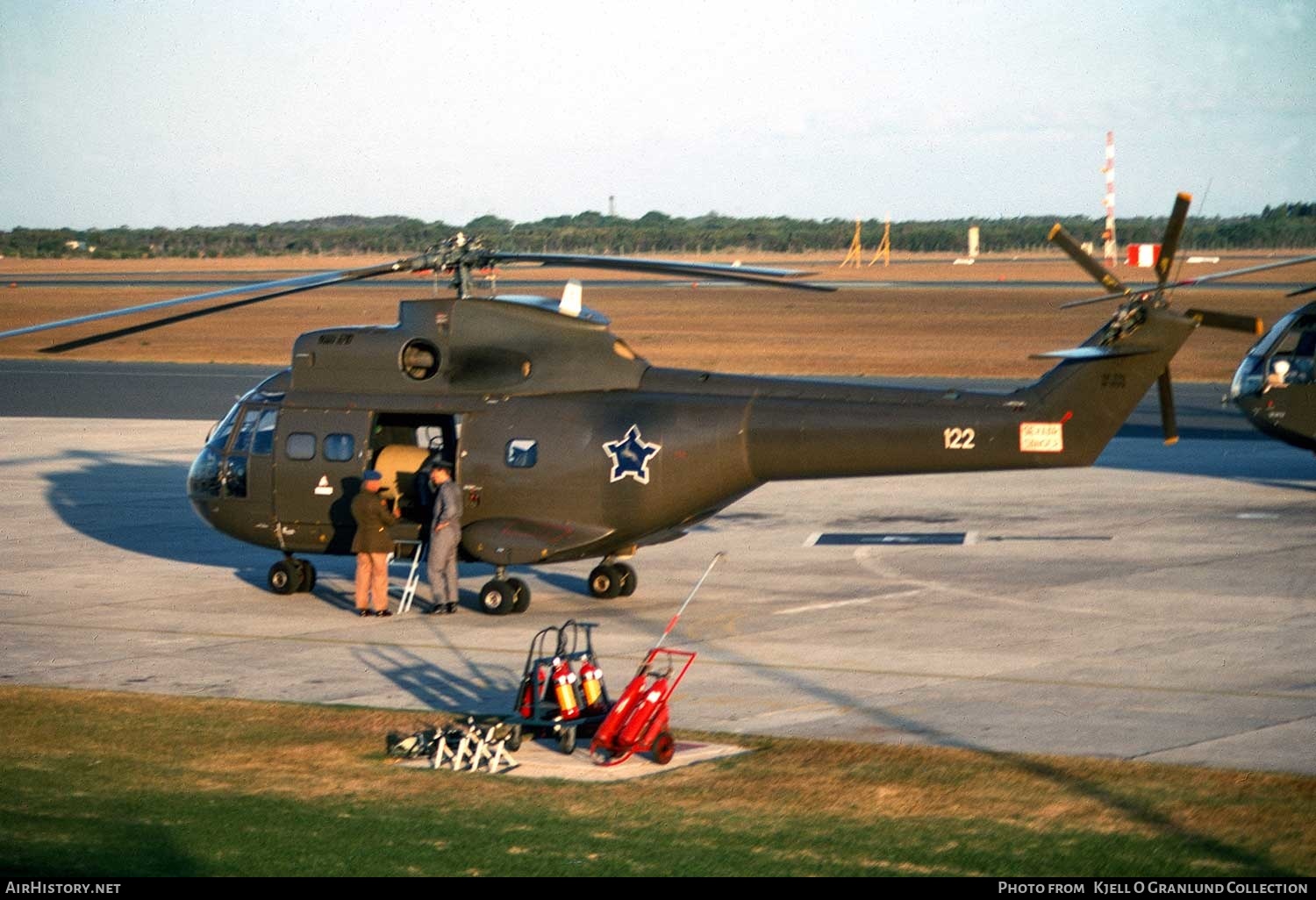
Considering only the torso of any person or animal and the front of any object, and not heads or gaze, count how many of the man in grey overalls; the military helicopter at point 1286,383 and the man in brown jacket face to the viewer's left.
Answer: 2

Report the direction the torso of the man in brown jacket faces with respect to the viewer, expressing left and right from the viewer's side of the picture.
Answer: facing away from the viewer and to the right of the viewer

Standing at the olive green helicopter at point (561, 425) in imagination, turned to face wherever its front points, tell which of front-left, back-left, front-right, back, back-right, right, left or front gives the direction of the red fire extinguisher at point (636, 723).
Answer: left

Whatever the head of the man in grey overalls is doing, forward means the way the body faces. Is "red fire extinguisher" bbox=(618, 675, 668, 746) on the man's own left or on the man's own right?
on the man's own left

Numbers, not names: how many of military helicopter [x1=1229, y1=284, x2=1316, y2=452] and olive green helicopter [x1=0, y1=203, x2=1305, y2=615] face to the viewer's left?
2

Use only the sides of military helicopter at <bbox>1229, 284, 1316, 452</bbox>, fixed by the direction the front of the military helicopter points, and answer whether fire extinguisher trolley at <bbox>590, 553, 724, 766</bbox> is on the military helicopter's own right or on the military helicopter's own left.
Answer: on the military helicopter's own left

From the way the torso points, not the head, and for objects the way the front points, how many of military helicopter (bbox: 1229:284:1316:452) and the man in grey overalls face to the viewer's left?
2

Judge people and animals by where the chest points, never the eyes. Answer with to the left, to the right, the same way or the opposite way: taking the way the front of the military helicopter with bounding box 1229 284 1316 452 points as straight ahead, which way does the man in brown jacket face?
to the right

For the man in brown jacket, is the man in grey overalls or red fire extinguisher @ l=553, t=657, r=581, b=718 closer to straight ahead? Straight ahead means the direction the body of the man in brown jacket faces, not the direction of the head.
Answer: the man in grey overalls

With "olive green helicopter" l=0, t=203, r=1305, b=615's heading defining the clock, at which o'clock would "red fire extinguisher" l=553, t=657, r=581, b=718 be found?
The red fire extinguisher is roughly at 9 o'clock from the olive green helicopter.

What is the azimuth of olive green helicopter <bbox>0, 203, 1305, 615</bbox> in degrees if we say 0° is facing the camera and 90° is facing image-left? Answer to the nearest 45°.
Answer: approximately 90°

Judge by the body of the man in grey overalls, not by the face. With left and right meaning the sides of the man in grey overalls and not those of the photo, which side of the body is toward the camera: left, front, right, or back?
left

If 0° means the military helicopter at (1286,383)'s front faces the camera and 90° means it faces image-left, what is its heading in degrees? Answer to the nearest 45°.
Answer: approximately 90°

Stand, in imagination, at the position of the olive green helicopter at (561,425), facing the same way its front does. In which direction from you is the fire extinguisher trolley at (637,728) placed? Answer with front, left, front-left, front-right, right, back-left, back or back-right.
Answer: left
